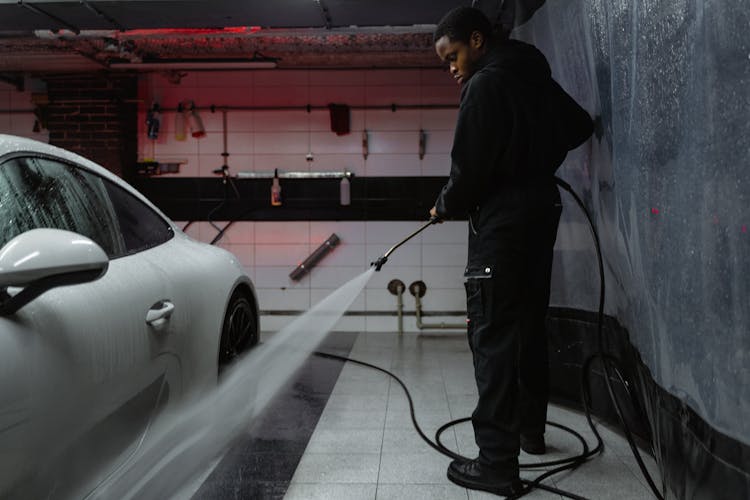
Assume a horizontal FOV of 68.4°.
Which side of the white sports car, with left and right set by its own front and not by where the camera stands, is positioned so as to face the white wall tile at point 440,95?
back

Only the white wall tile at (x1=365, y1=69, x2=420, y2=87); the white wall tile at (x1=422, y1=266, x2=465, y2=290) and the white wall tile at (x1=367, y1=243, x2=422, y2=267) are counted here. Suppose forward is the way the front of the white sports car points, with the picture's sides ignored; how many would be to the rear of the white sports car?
3

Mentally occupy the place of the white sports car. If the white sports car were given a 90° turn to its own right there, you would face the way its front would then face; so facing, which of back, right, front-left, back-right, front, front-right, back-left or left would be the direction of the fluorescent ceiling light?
front-right

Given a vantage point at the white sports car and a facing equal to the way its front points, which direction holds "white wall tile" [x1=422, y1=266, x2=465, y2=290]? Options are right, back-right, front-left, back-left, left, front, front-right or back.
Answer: back

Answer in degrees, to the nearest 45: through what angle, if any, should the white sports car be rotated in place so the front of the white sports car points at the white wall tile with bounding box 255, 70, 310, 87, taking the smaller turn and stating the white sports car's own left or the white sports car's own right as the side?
approximately 135° to the white sports car's own right

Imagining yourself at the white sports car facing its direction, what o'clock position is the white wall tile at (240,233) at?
The white wall tile is roughly at 5 o'clock from the white sports car.

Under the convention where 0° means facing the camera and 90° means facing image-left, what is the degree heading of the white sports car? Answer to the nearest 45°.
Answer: approximately 45°

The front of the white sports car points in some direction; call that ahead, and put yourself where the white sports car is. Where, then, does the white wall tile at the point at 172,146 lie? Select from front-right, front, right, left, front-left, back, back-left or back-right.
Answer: back-right

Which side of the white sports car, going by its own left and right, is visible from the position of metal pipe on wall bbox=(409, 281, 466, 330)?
back

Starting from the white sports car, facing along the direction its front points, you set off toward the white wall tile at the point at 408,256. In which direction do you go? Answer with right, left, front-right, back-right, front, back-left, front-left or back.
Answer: back

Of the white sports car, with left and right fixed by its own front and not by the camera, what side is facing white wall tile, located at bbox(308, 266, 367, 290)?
back

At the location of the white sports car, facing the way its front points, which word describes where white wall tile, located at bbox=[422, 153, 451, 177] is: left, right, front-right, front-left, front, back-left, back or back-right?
back

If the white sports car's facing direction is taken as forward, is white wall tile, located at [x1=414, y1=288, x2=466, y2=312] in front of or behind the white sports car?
behind
